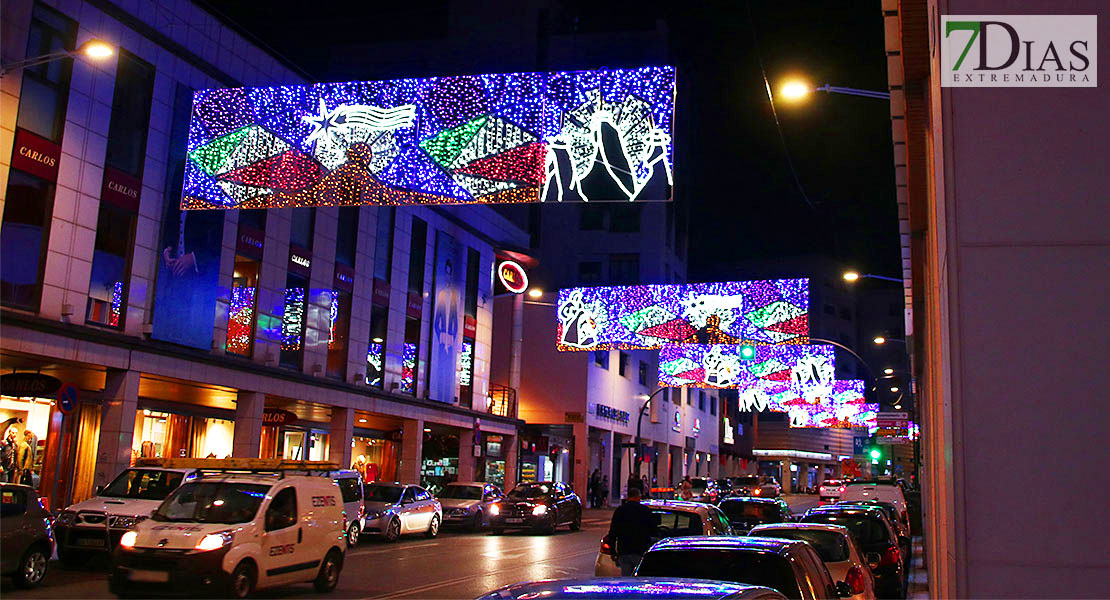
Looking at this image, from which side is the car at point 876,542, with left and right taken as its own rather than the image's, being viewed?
back

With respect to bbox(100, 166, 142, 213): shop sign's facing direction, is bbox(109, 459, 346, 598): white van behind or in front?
in front

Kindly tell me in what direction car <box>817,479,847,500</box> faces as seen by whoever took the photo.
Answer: facing away from the viewer

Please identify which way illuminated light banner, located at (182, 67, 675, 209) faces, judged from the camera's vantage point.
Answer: facing the viewer

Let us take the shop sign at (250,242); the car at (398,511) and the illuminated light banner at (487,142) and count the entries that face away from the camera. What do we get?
0

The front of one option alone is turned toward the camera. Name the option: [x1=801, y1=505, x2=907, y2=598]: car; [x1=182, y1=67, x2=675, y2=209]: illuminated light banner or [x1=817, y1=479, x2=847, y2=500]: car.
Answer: the illuminated light banner

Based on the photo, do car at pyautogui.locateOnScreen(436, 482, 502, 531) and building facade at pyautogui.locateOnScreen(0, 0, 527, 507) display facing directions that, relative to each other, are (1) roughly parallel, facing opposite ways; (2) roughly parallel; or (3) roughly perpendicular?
roughly perpendicular

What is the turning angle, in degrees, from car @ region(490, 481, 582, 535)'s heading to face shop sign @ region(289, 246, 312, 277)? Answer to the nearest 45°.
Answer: approximately 45° to its right

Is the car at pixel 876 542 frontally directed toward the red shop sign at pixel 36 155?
no

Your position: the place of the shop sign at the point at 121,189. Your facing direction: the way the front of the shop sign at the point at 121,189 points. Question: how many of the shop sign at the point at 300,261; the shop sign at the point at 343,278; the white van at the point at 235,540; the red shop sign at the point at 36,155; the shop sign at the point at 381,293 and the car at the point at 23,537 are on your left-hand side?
3

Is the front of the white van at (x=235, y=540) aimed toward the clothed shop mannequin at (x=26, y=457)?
no

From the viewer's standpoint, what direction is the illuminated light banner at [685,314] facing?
toward the camera

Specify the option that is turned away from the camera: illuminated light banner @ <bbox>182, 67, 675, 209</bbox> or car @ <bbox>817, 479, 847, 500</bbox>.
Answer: the car

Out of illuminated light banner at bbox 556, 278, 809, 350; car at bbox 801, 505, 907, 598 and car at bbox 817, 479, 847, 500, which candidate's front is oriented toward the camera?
the illuminated light banner

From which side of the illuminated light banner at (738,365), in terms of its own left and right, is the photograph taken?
front

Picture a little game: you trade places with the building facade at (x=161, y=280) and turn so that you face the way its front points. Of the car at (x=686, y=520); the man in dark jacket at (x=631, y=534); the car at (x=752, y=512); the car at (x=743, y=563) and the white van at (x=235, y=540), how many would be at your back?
0

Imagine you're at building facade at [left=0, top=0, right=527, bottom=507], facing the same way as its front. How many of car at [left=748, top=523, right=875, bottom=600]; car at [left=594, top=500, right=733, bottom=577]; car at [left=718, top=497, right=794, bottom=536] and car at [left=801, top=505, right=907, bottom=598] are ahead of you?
4

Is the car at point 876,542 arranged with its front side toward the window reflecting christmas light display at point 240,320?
no

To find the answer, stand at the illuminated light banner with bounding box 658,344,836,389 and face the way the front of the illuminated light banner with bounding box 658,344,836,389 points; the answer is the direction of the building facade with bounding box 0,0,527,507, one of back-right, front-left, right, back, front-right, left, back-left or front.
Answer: front-right

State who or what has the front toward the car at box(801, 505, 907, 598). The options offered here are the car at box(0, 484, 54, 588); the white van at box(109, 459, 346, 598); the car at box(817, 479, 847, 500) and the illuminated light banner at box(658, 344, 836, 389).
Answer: the illuminated light banner

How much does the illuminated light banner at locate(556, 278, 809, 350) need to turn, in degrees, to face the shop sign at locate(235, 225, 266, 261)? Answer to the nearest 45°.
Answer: approximately 45° to its right

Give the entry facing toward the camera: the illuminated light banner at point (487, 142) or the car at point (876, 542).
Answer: the illuminated light banner
